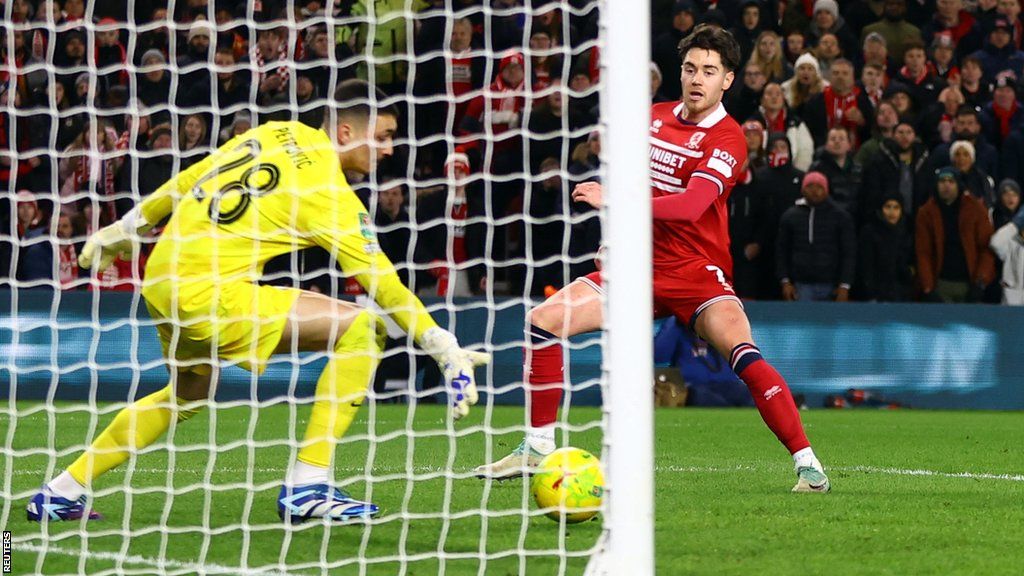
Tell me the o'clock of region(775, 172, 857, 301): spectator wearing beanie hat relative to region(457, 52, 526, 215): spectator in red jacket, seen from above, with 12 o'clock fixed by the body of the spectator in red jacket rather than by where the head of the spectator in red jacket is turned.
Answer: The spectator wearing beanie hat is roughly at 9 o'clock from the spectator in red jacket.

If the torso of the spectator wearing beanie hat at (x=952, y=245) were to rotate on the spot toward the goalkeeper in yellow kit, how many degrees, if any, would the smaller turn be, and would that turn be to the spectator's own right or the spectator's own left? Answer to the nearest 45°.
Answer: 0° — they already face them

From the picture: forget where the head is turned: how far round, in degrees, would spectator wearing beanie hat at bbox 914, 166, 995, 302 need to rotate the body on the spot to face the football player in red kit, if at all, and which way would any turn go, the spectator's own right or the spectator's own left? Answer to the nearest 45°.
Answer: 0° — they already face them

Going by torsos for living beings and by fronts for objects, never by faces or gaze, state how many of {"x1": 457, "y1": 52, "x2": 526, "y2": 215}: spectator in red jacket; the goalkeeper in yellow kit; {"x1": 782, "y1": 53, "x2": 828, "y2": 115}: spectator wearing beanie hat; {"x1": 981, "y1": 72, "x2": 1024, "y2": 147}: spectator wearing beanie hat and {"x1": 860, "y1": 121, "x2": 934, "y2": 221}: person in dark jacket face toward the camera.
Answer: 4

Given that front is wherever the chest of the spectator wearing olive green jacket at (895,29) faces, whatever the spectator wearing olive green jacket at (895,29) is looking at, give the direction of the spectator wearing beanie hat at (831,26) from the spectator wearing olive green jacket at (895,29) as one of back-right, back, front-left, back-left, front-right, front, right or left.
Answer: front-right

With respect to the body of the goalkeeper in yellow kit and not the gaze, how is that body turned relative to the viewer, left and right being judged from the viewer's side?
facing away from the viewer and to the right of the viewer
